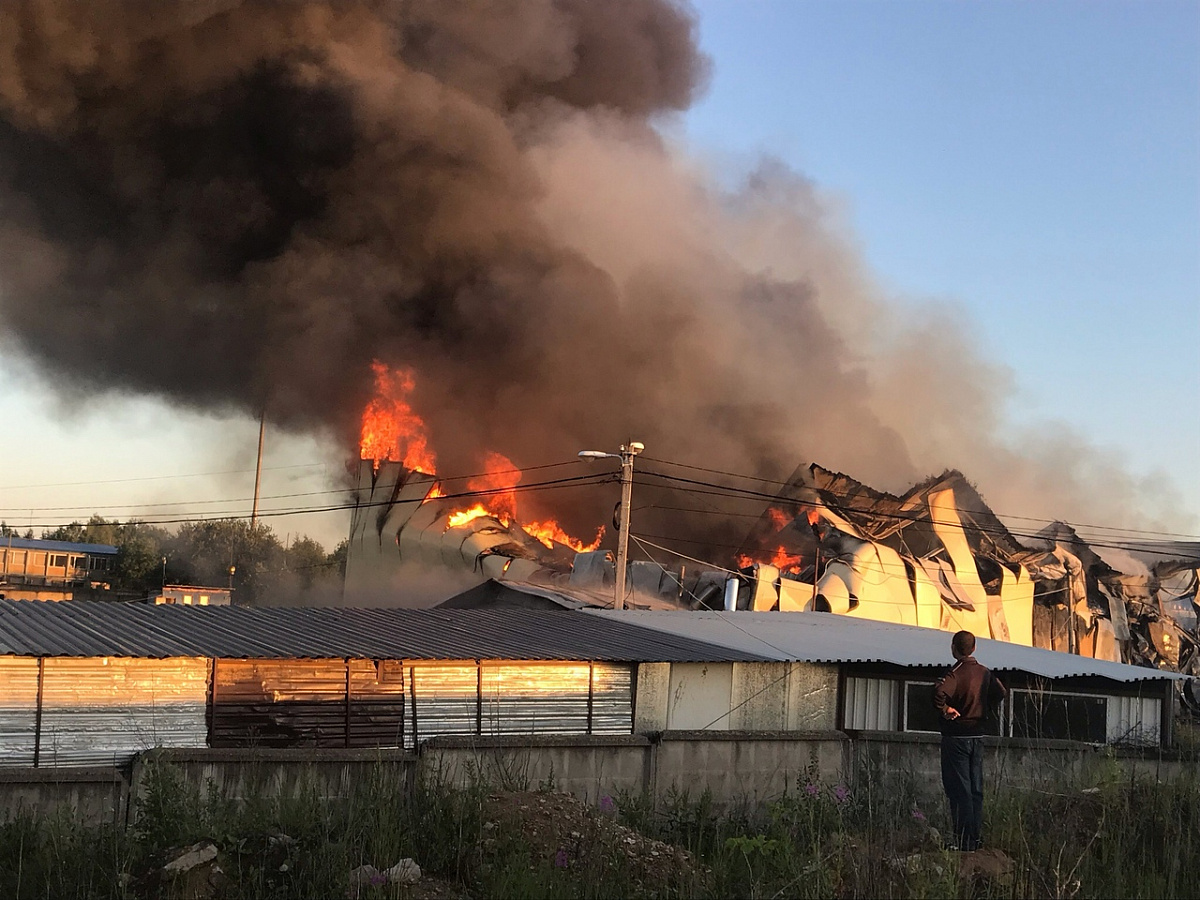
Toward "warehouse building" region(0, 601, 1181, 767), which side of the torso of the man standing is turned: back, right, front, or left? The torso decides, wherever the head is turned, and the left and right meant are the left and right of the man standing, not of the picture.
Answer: front

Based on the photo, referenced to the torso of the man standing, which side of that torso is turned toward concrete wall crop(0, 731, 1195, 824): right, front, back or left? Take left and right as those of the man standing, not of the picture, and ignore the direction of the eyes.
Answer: front

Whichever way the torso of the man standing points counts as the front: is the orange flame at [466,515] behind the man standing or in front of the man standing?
in front

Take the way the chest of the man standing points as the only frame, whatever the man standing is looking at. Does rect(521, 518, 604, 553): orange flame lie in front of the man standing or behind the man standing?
in front

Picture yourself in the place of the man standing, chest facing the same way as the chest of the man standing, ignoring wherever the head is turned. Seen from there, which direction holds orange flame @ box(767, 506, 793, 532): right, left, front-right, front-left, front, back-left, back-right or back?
front-right

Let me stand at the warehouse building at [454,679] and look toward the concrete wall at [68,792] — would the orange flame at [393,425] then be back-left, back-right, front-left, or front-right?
back-right

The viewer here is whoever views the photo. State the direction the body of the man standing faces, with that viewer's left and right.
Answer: facing away from the viewer and to the left of the viewer

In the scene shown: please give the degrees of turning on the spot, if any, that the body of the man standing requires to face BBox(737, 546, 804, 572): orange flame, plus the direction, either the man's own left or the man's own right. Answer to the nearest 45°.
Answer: approximately 45° to the man's own right
